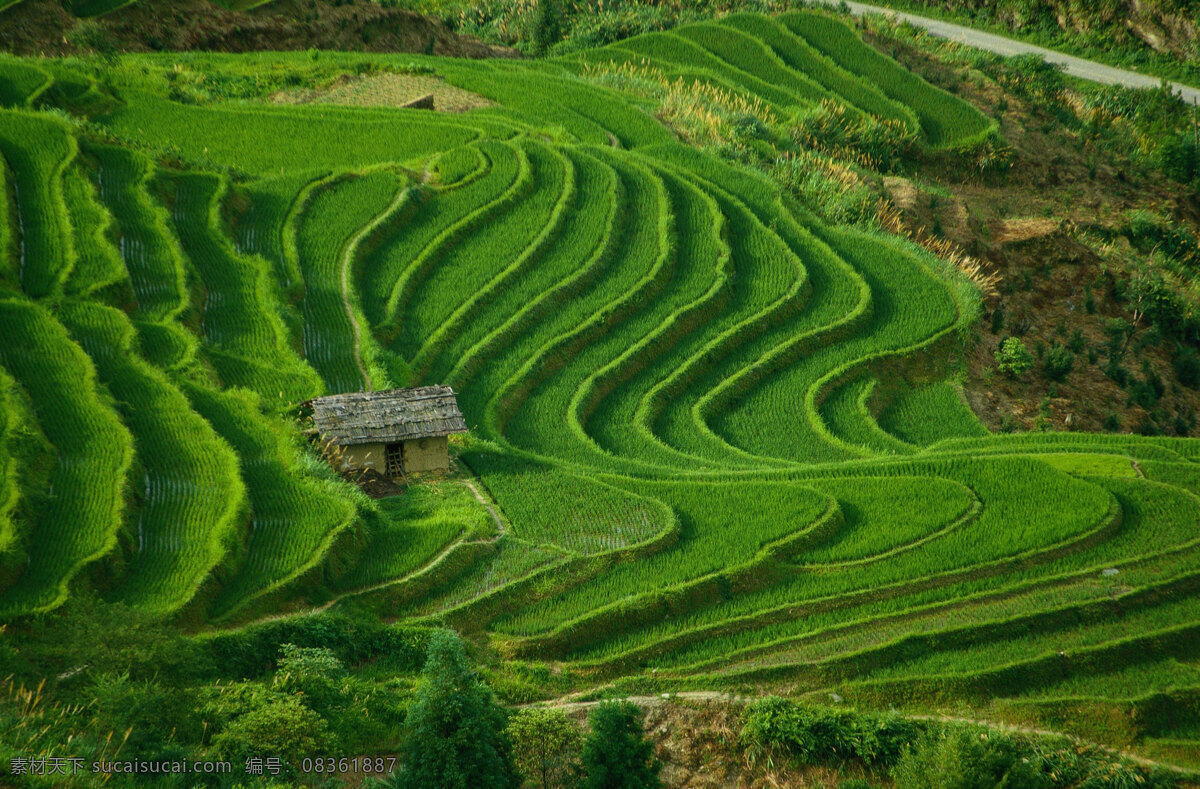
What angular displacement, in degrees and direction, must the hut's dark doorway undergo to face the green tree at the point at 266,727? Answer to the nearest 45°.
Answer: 0° — it already faces it

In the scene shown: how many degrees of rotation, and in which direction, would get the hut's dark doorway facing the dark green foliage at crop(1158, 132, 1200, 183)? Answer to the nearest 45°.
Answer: approximately 135° to its left

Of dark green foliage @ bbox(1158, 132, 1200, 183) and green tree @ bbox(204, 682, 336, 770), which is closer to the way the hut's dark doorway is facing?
the green tree

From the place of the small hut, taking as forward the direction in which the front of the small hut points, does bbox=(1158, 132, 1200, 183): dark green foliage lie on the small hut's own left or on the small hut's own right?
on the small hut's own left

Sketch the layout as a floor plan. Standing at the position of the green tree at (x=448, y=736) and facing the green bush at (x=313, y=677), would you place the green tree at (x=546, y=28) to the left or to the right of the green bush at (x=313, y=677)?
right

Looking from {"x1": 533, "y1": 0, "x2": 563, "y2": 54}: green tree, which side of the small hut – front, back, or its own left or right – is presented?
back

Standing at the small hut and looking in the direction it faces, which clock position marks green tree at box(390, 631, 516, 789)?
The green tree is roughly at 12 o'clock from the small hut.

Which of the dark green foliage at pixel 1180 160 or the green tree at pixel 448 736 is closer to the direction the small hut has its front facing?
the green tree
